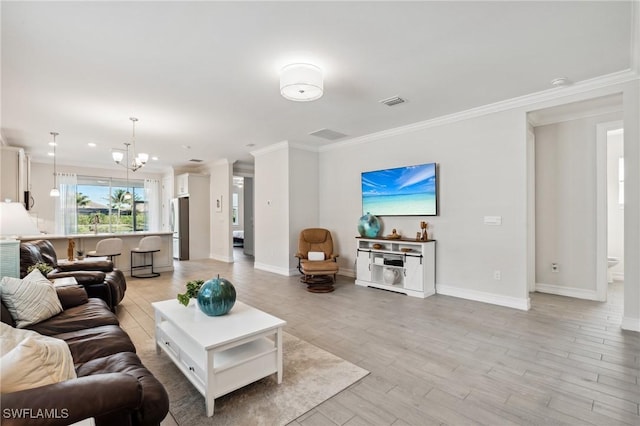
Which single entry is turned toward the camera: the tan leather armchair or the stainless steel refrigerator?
the tan leather armchair

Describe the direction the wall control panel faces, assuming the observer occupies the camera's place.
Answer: facing the viewer

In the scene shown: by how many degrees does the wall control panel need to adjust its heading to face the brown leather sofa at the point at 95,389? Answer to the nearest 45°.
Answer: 0° — it already faces it

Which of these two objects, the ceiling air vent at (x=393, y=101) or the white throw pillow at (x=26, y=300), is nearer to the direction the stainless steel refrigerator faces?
the white throw pillow

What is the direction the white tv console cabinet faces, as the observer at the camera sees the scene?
facing the viewer and to the left of the viewer

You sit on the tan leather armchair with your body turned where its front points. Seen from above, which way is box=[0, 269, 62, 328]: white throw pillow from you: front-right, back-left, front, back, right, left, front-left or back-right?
front-right

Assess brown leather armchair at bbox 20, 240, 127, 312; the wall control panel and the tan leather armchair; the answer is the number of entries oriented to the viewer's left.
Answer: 0

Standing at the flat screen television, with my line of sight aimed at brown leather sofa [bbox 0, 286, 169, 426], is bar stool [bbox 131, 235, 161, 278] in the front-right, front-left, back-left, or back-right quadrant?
front-right

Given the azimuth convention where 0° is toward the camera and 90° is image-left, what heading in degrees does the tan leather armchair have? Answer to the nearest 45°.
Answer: approximately 0°

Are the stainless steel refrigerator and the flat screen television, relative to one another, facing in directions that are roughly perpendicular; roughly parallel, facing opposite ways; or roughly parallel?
roughly parallel

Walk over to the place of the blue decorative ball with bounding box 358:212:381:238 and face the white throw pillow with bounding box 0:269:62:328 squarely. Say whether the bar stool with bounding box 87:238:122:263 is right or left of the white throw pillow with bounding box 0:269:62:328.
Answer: right

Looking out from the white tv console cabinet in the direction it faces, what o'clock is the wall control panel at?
The wall control panel is roughly at 8 o'clock from the white tv console cabinet.

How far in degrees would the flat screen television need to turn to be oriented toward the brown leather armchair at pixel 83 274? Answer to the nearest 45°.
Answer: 0° — it already faces it
